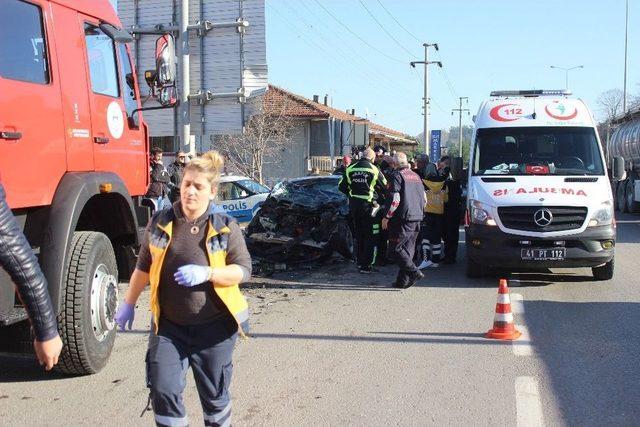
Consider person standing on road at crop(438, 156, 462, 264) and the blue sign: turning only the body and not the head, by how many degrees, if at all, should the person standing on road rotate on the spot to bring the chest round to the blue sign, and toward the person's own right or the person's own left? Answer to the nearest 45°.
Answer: approximately 90° to the person's own right

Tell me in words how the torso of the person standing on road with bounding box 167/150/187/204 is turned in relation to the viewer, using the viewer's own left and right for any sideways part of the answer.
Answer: facing the viewer and to the right of the viewer

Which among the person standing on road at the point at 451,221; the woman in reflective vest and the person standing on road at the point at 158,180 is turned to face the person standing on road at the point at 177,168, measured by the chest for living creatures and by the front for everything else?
the person standing on road at the point at 451,221

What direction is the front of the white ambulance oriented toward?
toward the camera

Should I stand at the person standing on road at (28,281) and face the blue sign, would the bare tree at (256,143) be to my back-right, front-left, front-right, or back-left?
front-left

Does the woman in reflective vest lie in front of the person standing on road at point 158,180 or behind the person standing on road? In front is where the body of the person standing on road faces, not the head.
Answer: in front

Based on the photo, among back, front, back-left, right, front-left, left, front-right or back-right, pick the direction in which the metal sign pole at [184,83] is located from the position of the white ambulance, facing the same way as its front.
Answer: right

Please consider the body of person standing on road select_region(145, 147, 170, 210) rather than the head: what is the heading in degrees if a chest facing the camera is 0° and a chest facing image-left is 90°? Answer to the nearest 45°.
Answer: approximately 315°

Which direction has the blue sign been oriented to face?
toward the camera

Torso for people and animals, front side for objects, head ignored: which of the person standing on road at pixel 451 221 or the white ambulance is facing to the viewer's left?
the person standing on road

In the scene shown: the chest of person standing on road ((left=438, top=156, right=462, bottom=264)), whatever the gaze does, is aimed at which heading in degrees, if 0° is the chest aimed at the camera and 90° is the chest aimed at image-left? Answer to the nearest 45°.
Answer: approximately 90°

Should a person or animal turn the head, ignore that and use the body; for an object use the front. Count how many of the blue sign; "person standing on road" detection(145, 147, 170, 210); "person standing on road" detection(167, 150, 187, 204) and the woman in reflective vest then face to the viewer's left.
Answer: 0

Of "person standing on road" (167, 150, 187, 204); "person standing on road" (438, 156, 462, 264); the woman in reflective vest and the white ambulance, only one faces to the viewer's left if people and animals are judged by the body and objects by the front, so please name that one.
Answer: "person standing on road" (438, 156, 462, 264)

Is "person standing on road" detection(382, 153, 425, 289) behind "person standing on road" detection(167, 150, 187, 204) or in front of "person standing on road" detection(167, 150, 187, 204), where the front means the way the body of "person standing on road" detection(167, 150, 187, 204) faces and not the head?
in front

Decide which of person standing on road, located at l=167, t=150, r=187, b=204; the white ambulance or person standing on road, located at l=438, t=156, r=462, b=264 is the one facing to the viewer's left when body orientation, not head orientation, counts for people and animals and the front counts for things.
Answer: person standing on road, located at l=438, t=156, r=462, b=264
